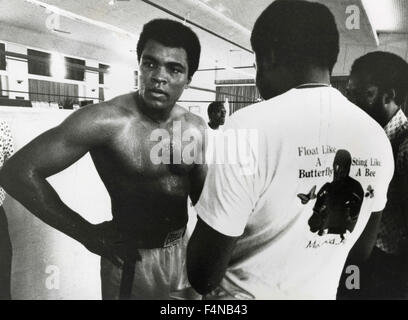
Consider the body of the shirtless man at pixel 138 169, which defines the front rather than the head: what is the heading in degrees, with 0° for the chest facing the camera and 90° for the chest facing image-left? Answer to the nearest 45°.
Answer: approximately 315°

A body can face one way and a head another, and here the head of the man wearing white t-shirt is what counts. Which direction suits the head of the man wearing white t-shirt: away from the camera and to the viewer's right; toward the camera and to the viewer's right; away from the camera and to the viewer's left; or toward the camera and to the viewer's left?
away from the camera and to the viewer's left

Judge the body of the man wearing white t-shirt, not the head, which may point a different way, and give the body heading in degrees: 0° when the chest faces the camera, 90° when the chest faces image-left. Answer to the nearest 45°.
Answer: approximately 135°
